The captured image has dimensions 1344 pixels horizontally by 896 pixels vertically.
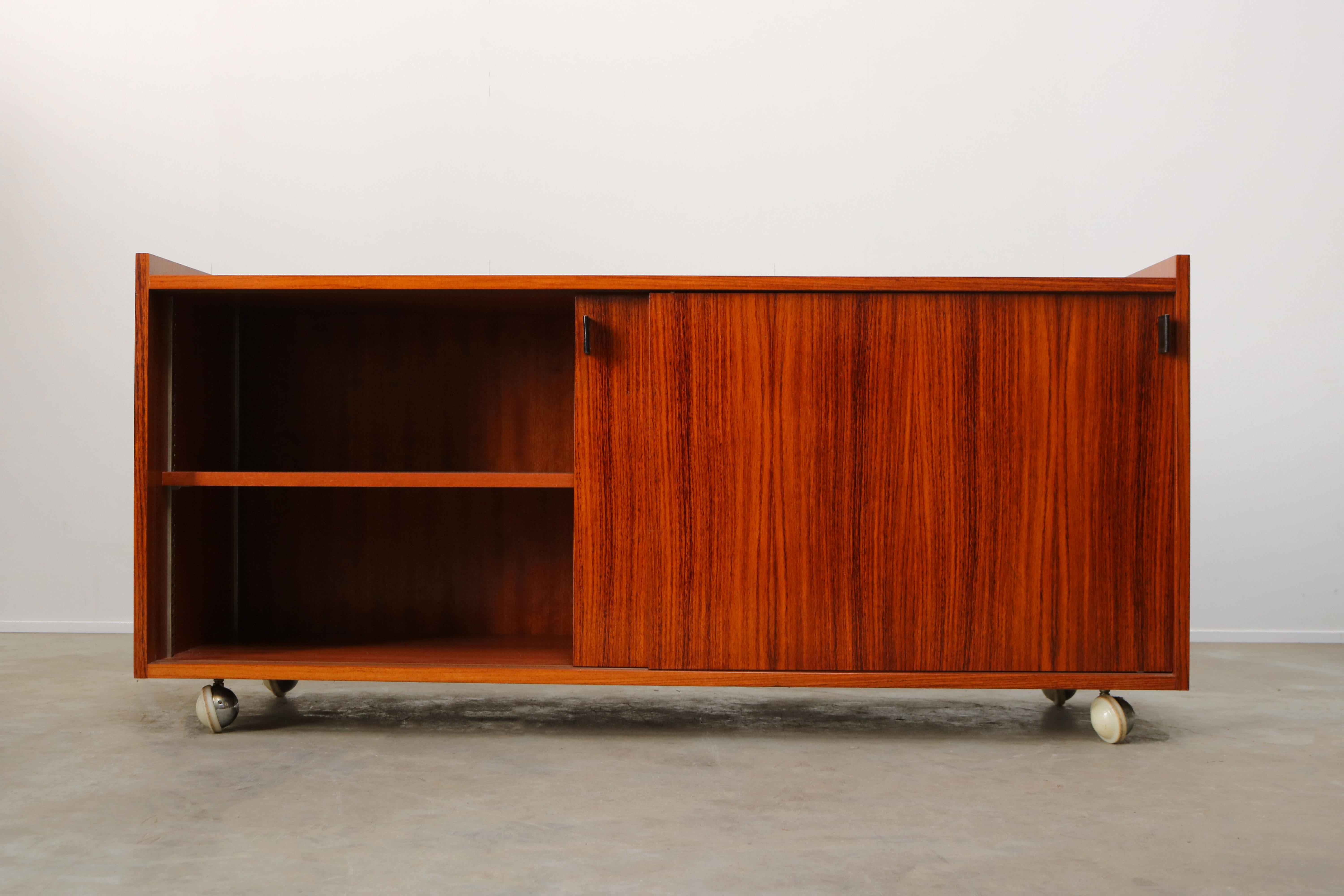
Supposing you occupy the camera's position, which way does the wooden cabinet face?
facing the viewer
